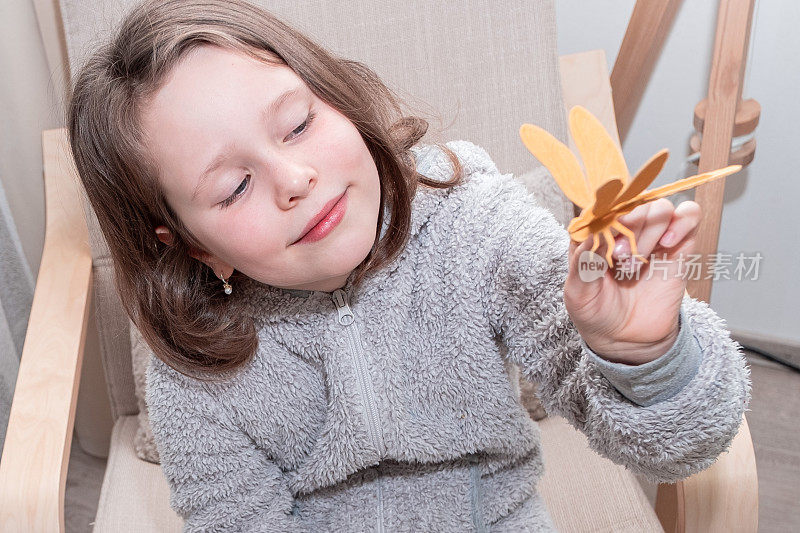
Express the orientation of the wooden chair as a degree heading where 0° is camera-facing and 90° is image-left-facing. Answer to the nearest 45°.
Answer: approximately 0°

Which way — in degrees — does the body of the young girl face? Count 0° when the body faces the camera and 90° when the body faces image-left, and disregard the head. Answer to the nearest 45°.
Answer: approximately 0°

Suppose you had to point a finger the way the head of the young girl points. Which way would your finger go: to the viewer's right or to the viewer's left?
to the viewer's right
